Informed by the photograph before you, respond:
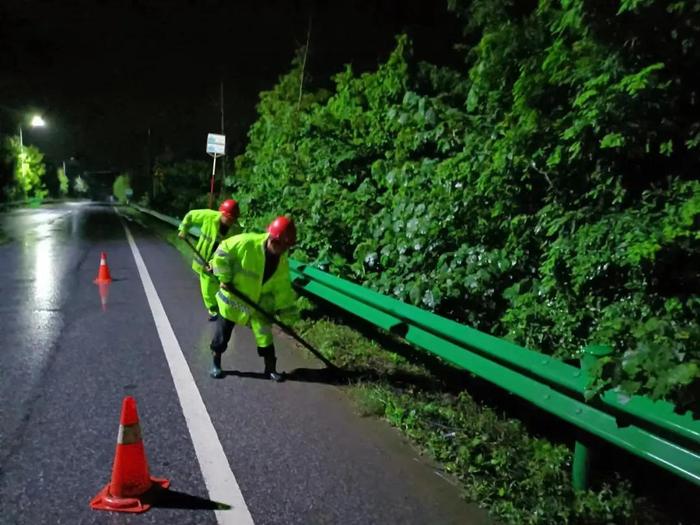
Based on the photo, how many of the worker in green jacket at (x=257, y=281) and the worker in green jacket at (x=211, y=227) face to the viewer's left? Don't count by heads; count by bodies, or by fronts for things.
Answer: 0

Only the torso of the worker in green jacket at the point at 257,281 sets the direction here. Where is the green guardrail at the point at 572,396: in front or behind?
in front

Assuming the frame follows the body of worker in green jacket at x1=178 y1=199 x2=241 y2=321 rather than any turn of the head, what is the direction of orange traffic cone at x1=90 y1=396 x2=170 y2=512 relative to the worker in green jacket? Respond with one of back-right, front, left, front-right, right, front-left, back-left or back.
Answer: front-right

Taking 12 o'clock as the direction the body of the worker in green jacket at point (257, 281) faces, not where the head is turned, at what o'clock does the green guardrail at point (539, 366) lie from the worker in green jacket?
The green guardrail is roughly at 12 o'clock from the worker in green jacket.

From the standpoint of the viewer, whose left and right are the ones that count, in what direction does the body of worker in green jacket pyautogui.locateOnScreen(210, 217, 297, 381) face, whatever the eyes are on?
facing the viewer and to the right of the viewer

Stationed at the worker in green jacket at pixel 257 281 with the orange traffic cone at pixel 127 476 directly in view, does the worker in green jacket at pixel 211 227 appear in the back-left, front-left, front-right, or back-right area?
back-right

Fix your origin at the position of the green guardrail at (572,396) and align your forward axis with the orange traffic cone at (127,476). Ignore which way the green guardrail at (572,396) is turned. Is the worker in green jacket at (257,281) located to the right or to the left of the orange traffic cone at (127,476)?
right
